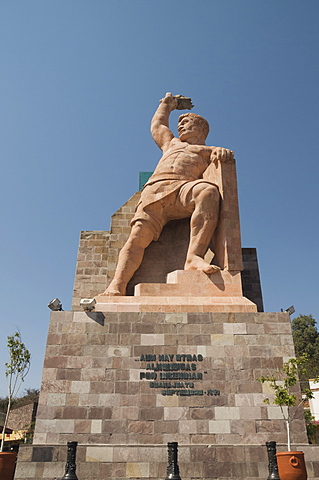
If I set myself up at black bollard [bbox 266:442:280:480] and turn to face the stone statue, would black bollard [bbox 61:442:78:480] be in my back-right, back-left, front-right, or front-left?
front-left

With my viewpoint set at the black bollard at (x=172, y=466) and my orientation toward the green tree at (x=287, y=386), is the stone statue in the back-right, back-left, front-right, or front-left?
front-left

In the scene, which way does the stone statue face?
toward the camera

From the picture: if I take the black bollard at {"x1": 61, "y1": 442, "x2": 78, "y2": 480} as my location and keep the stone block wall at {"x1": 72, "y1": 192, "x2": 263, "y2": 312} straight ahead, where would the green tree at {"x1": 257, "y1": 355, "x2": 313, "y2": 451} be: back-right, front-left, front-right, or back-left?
front-right

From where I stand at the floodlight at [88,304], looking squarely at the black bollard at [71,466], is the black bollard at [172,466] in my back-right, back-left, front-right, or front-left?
front-left
